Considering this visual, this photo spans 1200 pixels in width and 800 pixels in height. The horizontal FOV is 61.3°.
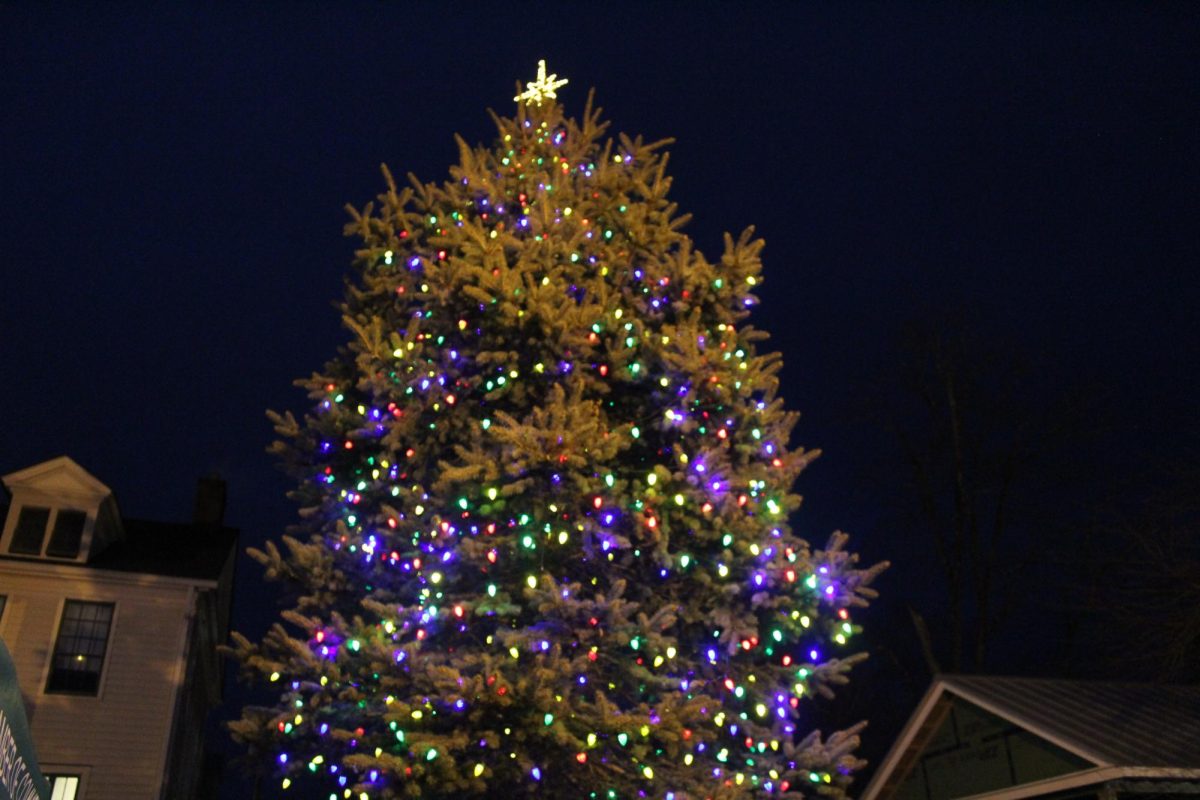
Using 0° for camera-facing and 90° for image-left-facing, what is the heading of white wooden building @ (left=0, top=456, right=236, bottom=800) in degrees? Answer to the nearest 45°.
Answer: approximately 0°

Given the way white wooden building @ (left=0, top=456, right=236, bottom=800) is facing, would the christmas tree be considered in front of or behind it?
in front
